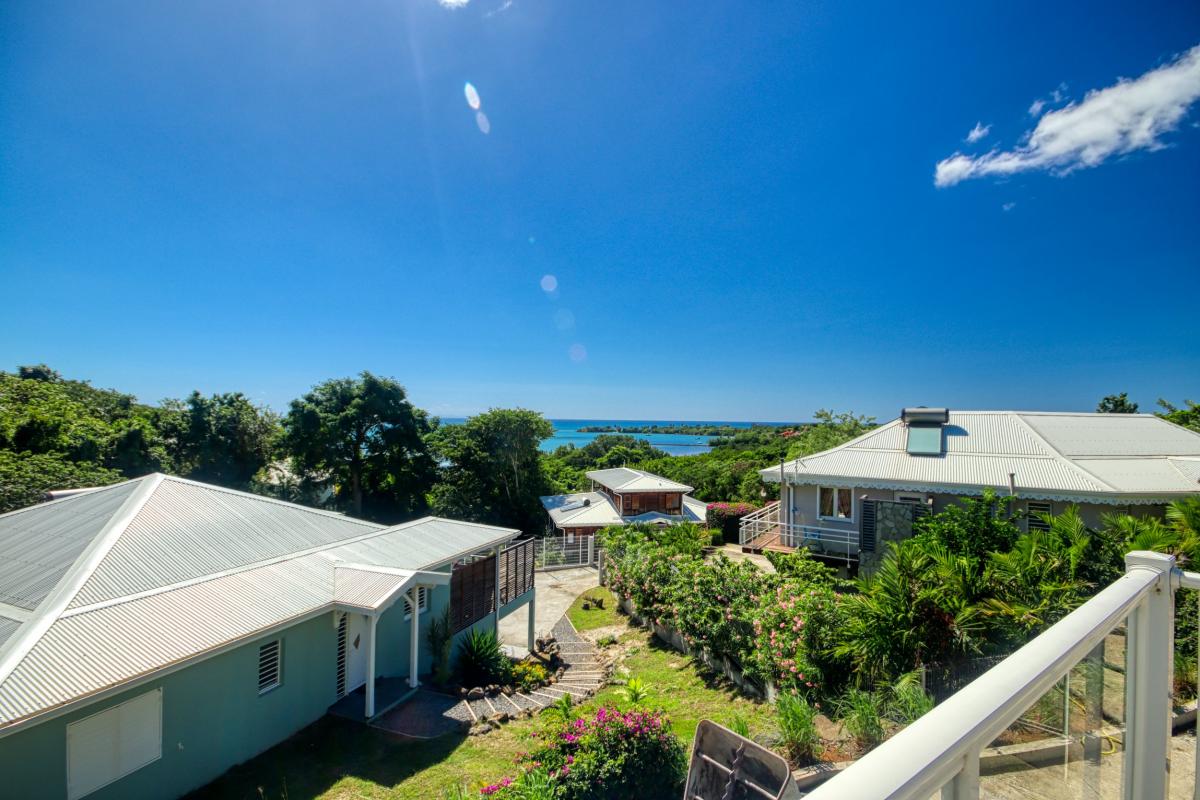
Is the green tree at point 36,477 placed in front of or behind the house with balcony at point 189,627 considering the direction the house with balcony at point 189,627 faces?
behind

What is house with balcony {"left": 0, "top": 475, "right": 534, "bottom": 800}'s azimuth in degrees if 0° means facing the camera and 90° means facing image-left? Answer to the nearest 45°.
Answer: approximately 315°

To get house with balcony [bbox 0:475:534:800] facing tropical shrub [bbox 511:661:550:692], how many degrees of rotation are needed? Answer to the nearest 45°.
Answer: approximately 45° to its left

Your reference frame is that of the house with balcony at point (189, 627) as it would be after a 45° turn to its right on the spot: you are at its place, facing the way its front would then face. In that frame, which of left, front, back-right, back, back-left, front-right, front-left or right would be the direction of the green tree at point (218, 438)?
back

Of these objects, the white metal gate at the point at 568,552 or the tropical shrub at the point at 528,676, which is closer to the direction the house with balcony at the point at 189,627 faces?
the tropical shrub
